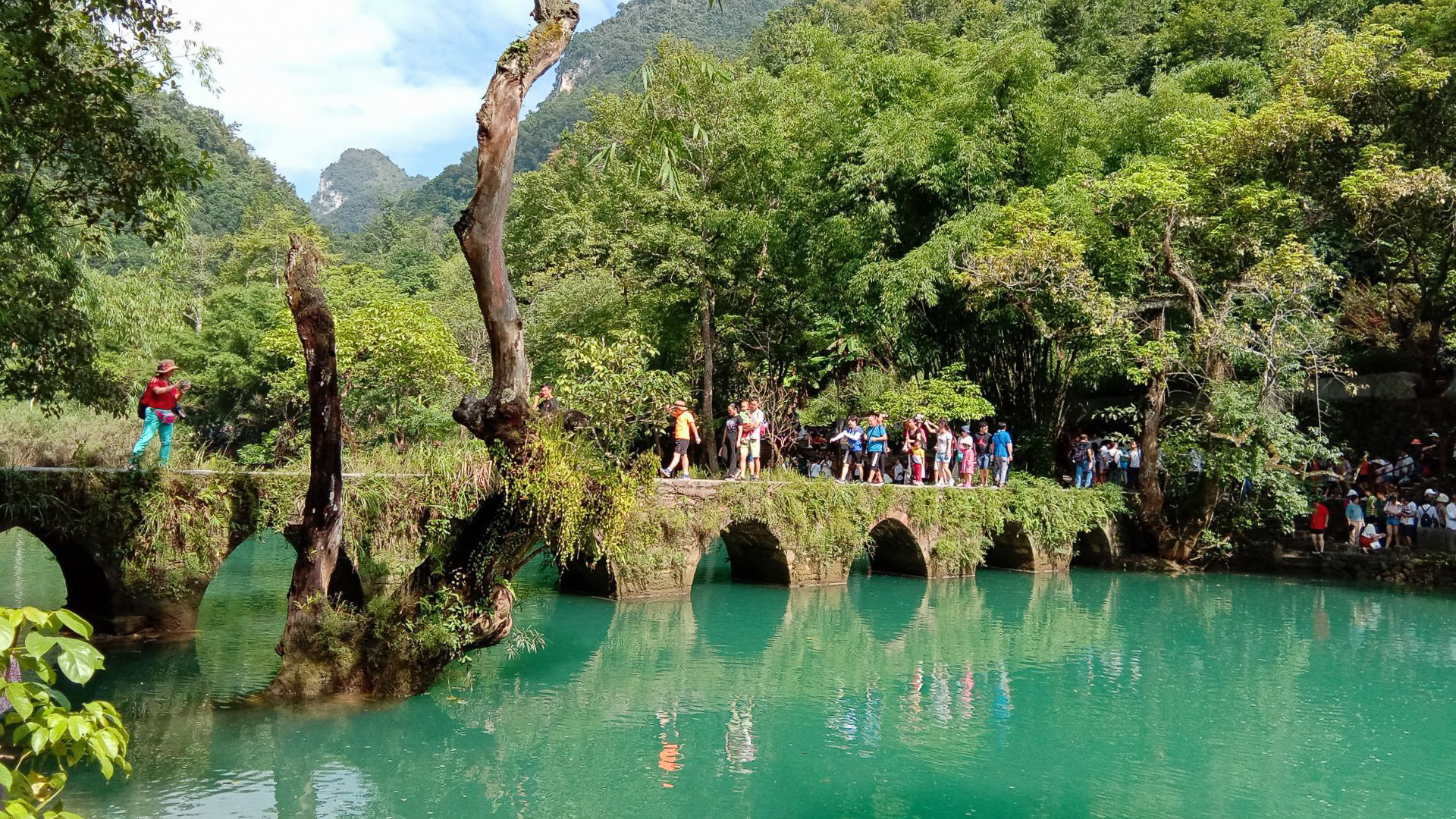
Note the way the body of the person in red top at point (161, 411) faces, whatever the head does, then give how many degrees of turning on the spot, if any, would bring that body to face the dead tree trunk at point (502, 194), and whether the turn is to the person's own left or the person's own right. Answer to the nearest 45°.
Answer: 0° — they already face it

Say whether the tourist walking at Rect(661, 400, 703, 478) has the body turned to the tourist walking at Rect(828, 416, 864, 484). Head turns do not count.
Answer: no

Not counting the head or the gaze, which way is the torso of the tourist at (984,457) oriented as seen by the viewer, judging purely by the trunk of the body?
toward the camera

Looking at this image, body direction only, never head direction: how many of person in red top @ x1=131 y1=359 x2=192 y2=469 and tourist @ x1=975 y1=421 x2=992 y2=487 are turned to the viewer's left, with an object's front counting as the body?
0

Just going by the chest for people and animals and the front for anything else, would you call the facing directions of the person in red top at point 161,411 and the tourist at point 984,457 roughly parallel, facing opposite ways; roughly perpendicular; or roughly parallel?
roughly perpendicular

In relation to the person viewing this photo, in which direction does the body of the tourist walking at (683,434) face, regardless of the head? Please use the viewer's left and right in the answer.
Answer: facing the viewer and to the left of the viewer

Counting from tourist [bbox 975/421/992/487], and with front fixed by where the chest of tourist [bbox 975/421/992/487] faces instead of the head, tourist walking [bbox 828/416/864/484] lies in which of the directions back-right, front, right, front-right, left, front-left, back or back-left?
front-right

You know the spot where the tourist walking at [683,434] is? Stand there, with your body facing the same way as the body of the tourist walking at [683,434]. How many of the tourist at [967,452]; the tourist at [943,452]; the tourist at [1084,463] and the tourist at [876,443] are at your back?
4

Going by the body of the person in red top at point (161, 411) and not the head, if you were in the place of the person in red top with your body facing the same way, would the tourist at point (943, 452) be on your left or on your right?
on your left

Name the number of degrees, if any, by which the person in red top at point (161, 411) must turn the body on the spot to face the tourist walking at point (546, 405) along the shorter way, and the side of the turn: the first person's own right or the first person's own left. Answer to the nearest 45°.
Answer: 0° — they already face them

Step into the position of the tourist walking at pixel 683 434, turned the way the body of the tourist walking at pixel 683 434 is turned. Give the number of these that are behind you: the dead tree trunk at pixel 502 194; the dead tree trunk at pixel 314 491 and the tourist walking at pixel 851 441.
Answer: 1

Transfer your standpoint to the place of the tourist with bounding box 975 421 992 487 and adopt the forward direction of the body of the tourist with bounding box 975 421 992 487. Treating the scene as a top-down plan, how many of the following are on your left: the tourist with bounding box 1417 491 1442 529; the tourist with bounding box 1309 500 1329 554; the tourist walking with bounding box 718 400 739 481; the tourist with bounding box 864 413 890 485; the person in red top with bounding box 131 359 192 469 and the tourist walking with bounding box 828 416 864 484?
2

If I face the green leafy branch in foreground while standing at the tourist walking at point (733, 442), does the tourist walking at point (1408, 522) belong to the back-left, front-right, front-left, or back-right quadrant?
back-left

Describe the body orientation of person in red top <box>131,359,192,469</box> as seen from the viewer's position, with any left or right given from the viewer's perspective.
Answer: facing the viewer and to the right of the viewer
